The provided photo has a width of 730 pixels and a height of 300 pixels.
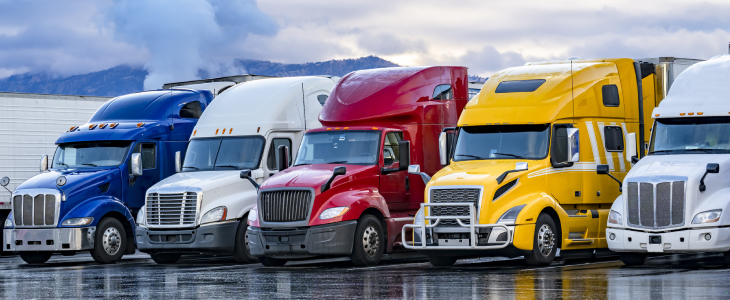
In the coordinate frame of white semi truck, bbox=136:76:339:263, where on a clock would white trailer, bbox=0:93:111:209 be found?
The white trailer is roughly at 3 o'clock from the white semi truck.

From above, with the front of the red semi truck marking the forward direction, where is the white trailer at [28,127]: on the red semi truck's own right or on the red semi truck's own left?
on the red semi truck's own right

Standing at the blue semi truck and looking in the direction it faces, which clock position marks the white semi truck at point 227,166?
The white semi truck is roughly at 9 o'clock from the blue semi truck.

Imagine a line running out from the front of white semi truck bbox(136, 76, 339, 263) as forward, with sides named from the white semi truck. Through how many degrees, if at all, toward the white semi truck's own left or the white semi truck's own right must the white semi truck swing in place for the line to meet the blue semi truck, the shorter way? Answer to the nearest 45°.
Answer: approximately 90° to the white semi truck's own right

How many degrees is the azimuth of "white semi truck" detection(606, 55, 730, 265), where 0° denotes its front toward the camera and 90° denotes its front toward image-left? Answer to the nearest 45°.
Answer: approximately 45°

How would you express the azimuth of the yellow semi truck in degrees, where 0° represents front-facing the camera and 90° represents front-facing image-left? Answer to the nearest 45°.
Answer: approximately 45°

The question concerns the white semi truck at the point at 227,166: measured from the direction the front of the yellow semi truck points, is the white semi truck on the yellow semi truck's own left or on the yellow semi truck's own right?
on the yellow semi truck's own right
